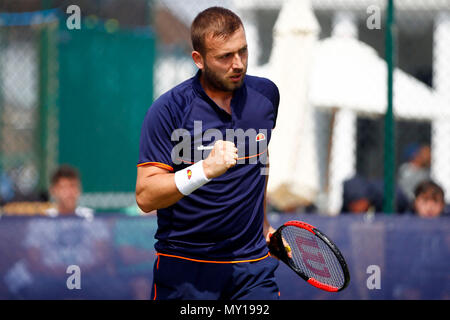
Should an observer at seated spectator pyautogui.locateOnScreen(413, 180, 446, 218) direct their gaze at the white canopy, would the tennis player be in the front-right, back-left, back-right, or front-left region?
back-left

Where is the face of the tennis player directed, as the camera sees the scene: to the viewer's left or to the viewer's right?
to the viewer's right

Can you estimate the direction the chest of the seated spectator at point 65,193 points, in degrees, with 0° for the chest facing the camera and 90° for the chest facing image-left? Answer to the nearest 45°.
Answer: approximately 0°

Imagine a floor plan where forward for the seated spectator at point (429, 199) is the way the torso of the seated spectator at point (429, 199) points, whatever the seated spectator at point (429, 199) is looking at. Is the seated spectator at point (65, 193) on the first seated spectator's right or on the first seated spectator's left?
on the first seated spectator's right

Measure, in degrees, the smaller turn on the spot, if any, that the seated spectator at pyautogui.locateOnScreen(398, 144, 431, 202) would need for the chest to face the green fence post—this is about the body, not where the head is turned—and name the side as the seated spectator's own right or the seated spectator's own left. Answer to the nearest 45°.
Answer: approximately 90° to the seated spectator's own right

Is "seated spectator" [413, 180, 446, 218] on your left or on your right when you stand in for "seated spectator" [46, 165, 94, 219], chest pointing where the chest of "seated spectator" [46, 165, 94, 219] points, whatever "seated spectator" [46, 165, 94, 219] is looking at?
on your left

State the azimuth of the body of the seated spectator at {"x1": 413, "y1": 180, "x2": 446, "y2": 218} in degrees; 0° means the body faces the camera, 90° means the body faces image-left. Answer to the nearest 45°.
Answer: approximately 0°
